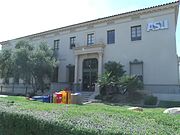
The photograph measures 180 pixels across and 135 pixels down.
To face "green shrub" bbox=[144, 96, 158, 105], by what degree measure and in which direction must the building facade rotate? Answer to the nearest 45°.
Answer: approximately 45° to its left

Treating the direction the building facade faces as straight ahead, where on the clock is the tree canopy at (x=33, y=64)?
The tree canopy is roughly at 2 o'clock from the building facade.

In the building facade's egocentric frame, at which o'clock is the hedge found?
The hedge is roughly at 11 o'clock from the building facade.

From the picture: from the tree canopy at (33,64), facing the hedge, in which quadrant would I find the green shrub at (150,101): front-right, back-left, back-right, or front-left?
front-left

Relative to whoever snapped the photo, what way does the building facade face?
facing the viewer and to the left of the viewer

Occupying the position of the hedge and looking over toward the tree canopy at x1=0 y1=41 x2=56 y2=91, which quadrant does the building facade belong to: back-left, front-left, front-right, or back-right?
front-right
